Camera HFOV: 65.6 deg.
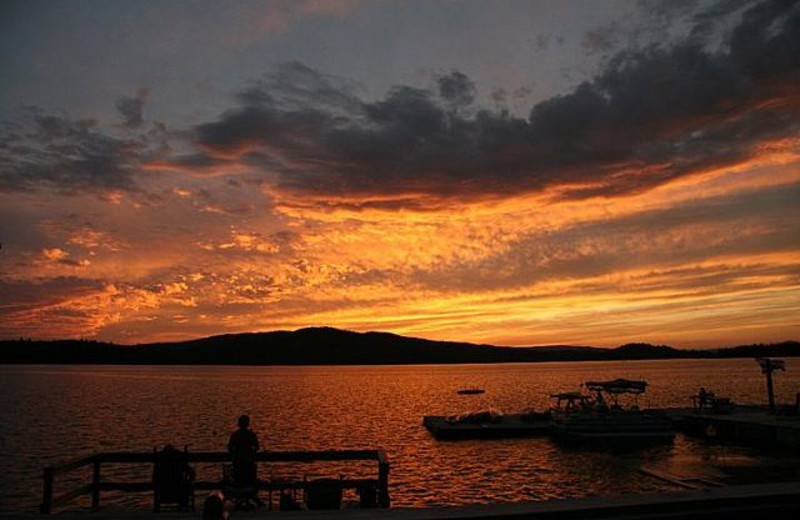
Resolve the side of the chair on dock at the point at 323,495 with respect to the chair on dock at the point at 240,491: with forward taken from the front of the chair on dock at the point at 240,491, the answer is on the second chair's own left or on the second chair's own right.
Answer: on the second chair's own right

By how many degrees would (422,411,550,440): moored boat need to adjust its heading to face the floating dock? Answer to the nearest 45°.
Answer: approximately 180°

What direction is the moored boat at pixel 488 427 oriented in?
to the viewer's left
